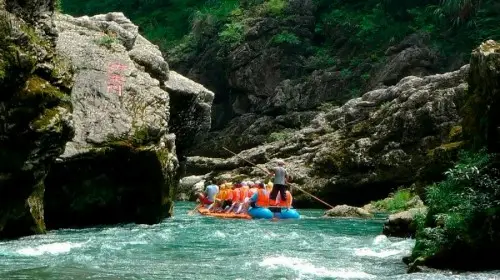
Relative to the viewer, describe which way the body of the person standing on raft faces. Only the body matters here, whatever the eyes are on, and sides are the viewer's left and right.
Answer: facing away from the viewer and to the left of the viewer

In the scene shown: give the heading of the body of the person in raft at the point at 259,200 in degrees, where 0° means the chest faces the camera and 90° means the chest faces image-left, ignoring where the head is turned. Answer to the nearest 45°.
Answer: approximately 135°

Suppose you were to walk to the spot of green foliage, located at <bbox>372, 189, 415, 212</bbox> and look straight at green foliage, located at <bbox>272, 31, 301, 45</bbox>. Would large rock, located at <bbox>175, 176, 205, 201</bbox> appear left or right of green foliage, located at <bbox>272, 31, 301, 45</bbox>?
left

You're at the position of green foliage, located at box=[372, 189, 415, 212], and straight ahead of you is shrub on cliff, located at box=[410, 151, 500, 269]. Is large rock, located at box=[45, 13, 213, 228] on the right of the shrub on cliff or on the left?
right

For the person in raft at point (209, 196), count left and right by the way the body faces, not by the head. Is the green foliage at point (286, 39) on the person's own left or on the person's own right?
on the person's own right
